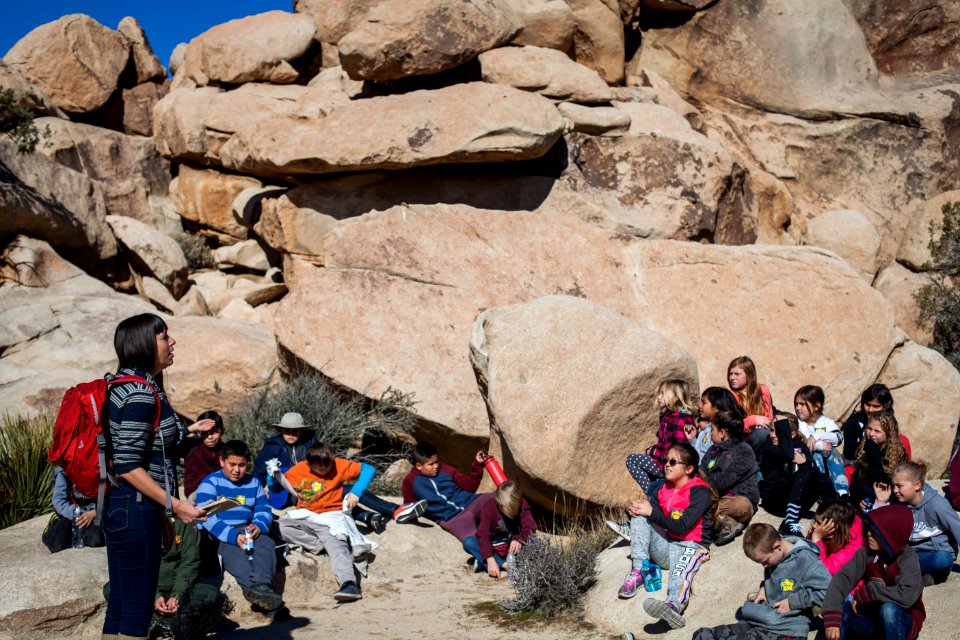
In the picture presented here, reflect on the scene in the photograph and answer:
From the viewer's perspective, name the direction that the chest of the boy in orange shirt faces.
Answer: toward the camera

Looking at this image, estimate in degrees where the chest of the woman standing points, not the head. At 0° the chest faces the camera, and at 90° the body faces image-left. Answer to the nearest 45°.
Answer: approximately 270°

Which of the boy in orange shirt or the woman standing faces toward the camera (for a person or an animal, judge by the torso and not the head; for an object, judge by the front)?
the boy in orange shirt

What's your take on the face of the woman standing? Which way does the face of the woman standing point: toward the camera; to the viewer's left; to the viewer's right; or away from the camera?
to the viewer's right

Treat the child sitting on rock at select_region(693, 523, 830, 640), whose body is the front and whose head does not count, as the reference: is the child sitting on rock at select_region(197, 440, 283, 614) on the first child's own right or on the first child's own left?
on the first child's own right

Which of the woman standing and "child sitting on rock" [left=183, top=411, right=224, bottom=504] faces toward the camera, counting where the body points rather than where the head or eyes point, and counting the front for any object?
the child sitting on rock

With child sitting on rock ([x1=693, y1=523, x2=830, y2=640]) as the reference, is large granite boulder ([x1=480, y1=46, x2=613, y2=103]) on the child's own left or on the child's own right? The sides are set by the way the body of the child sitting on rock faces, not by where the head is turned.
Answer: on the child's own right

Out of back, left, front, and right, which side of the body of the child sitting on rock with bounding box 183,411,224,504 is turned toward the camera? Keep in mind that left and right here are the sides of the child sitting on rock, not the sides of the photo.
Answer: front

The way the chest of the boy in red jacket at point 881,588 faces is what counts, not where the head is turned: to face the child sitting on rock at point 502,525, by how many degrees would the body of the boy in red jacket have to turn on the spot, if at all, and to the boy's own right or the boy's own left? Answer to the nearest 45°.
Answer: approximately 90° to the boy's own right

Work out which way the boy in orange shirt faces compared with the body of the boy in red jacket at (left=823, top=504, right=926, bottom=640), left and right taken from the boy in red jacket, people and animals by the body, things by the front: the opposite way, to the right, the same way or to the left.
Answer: to the left

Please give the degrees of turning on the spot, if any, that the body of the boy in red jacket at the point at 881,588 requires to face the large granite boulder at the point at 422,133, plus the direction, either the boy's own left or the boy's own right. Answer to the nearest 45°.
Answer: approximately 90° to the boy's own right

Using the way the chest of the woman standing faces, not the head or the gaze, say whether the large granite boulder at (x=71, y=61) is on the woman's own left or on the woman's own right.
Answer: on the woman's own left

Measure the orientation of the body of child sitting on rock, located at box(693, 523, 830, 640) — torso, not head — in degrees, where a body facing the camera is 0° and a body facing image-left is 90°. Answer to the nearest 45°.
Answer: approximately 45°
